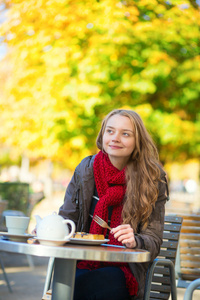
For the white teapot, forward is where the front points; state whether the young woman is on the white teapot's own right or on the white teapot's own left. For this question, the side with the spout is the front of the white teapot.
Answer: on the white teapot's own right

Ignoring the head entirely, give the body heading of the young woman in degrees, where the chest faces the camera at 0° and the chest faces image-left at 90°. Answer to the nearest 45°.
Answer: approximately 45°

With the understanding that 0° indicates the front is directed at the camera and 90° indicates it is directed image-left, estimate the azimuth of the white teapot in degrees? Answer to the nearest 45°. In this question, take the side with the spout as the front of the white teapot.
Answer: approximately 90°

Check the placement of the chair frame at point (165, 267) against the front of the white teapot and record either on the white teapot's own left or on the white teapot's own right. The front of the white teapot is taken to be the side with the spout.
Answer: on the white teapot's own right

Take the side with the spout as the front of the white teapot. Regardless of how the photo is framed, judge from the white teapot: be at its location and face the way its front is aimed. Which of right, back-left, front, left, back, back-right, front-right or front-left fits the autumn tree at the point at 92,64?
right

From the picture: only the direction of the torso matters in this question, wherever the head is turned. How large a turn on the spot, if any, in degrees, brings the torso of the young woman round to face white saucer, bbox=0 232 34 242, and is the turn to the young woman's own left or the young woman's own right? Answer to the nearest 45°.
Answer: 0° — they already face it

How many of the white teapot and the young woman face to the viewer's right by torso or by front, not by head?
0

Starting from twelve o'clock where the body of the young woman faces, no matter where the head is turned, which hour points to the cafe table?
The cafe table is roughly at 11 o'clock from the young woman.

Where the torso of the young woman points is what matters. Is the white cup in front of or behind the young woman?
in front
